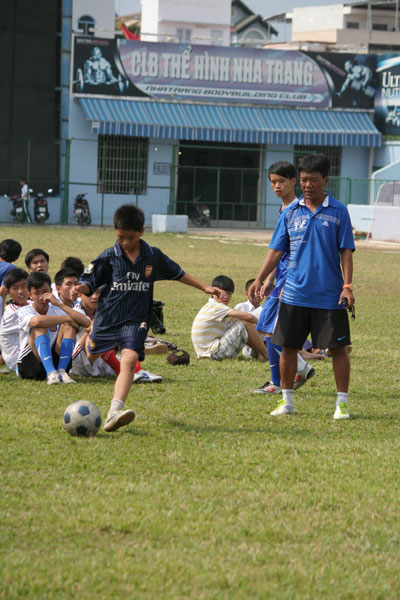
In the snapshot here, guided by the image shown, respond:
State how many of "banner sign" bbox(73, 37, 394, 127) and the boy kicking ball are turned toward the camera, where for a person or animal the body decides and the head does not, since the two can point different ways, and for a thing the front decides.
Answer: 2

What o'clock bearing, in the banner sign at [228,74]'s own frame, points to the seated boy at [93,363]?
The seated boy is roughly at 12 o'clock from the banner sign.

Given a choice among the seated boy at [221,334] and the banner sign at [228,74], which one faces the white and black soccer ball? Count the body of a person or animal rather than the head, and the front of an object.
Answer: the banner sign

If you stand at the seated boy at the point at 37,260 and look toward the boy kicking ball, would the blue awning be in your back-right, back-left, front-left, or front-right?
back-left

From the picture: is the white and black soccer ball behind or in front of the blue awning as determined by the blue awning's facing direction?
in front

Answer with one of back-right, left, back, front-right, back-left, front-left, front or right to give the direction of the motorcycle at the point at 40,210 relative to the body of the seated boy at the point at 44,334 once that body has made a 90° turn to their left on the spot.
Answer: front-left

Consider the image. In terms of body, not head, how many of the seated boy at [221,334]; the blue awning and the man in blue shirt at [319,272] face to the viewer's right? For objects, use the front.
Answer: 1

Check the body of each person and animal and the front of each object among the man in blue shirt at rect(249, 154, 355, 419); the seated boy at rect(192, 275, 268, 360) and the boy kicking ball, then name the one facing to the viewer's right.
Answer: the seated boy

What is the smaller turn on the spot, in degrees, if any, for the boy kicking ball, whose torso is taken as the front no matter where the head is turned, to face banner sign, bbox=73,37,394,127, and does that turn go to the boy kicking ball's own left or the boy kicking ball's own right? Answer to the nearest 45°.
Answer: approximately 180°

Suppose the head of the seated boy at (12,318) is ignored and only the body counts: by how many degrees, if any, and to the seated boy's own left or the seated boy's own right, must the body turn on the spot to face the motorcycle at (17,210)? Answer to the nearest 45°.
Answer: approximately 135° to the seated boy's own left
